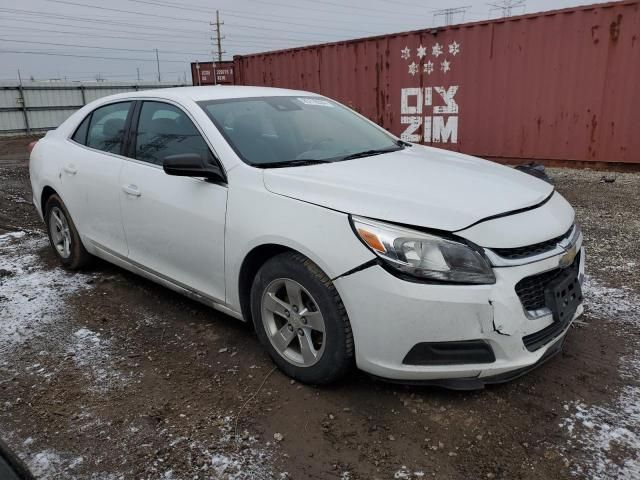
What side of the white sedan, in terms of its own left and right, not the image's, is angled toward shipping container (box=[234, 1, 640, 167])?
left

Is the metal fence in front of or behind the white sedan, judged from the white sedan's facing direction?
behind

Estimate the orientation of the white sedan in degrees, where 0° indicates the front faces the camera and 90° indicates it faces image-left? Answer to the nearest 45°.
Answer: approximately 315°

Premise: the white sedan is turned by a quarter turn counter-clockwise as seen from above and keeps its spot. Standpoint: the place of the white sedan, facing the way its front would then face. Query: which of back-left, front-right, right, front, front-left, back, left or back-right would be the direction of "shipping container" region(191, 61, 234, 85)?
front-left
